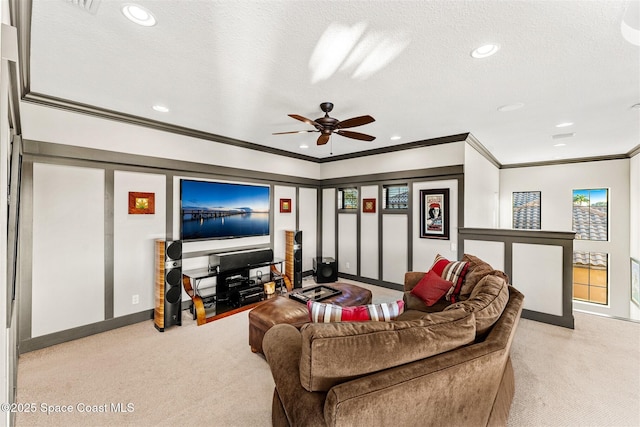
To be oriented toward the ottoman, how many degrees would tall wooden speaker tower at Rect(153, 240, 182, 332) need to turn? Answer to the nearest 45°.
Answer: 0° — it already faces it

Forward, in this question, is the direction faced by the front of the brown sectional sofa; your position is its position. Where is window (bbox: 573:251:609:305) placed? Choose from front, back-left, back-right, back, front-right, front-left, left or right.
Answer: right

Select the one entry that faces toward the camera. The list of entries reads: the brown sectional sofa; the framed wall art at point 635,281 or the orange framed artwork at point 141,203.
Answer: the orange framed artwork

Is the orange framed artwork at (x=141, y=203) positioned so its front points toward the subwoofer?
no

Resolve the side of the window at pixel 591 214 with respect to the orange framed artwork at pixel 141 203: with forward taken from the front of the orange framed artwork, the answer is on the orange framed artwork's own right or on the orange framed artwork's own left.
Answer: on the orange framed artwork's own left

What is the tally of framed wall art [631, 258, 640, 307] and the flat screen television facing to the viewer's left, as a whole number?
1

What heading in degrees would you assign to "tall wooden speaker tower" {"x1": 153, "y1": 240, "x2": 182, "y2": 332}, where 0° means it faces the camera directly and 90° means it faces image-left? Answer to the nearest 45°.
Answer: approximately 315°

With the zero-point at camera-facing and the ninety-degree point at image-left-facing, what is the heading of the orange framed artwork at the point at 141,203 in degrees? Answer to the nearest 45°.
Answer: approximately 0°

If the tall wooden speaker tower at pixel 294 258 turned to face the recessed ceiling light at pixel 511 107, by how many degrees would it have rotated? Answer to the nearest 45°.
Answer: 0° — it already faces it

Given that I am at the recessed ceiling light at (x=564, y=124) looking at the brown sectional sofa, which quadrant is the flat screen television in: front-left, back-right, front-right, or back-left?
front-right

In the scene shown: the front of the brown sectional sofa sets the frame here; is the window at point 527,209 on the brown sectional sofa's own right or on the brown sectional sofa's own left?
on the brown sectional sofa's own right

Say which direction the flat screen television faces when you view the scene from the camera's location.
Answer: facing the viewer and to the right of the viewer

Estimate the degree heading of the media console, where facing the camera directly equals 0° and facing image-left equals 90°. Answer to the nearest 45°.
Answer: approximately 315°

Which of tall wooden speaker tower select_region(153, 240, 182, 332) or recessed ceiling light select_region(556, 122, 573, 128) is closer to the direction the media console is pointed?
the recessed ceiling light

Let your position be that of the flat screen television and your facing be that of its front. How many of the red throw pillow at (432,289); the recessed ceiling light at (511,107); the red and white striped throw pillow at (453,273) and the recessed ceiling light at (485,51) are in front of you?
4

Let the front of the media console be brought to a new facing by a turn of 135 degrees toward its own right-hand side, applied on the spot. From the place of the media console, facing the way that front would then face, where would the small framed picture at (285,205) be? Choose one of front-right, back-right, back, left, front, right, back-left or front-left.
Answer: back-right

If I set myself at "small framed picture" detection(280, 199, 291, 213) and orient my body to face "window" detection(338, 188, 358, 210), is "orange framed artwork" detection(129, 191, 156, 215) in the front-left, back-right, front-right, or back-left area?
back-right

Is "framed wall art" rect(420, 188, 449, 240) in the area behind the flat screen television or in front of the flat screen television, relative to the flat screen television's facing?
in front

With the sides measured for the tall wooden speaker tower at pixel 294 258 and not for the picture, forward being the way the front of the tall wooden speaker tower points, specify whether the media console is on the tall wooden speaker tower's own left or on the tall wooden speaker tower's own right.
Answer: on the tall wooden speaker tower's own right

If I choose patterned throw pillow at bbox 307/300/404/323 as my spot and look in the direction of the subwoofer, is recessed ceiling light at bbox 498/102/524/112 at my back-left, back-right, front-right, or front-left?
front-right
